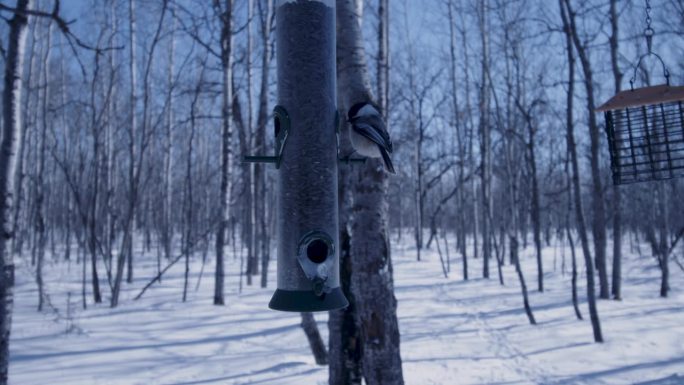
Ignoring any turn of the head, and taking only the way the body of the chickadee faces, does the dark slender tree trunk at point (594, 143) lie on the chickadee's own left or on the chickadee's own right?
on the chickadee's own right

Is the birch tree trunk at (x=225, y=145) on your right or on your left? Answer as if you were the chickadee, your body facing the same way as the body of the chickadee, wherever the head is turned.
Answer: on your right

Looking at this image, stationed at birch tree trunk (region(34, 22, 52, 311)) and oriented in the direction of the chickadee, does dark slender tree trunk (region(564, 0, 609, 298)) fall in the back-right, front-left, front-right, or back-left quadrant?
front-left

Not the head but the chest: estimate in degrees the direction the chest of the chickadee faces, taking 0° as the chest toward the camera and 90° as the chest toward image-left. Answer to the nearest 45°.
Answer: approximately 90°

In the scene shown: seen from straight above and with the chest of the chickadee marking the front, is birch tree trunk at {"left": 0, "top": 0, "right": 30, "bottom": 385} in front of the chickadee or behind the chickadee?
in front

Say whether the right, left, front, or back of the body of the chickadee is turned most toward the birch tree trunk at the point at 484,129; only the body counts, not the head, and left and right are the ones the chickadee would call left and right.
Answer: right

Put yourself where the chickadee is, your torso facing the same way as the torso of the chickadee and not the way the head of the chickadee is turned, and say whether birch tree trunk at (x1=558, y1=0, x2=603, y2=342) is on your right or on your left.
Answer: on your right

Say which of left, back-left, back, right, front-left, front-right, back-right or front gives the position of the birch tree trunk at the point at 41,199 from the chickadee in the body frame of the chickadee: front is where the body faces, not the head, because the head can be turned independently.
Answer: front-right
